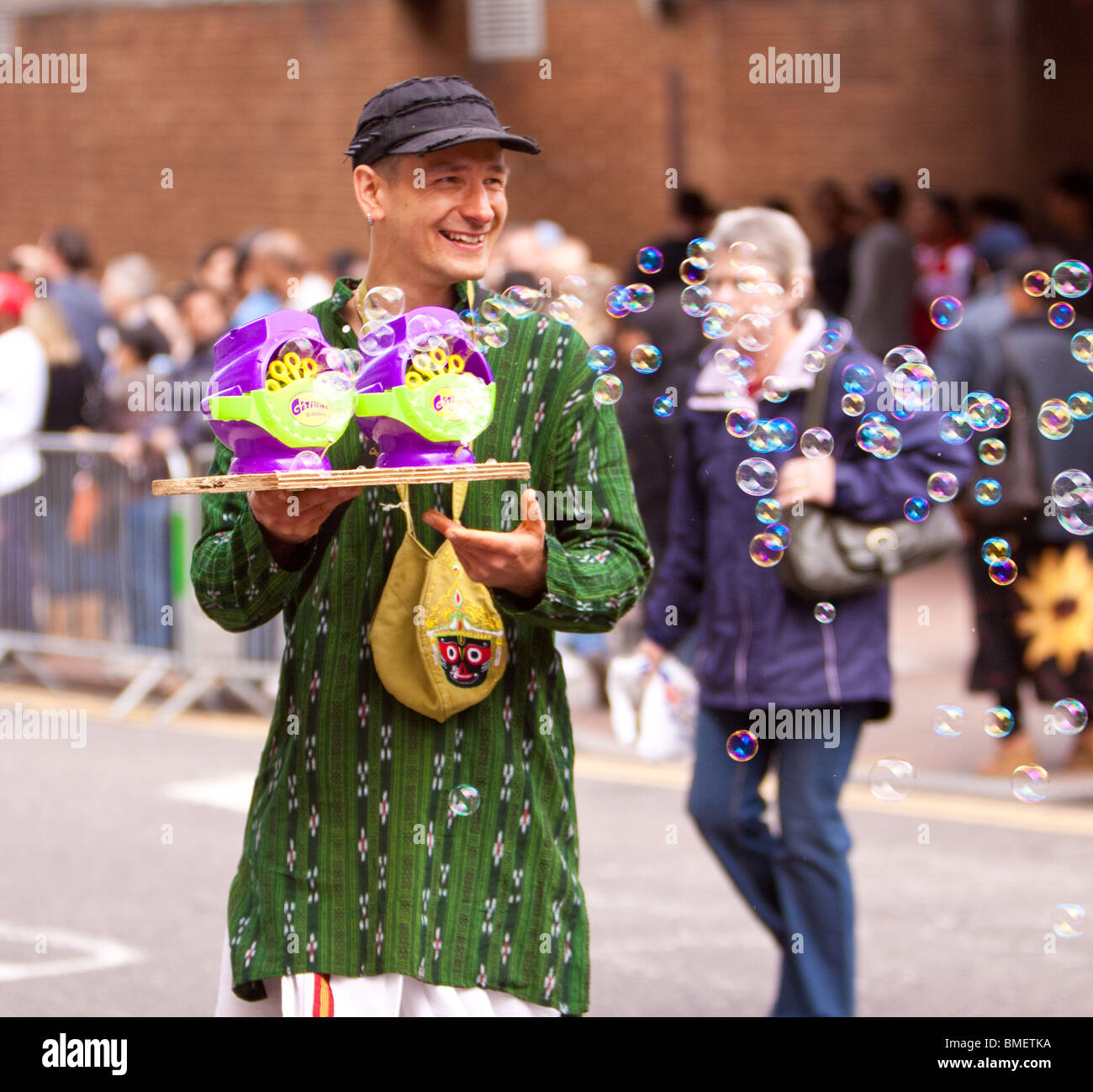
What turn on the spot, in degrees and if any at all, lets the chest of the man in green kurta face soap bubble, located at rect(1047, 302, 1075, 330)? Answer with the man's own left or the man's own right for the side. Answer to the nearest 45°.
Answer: approximately 135° to the man's own left

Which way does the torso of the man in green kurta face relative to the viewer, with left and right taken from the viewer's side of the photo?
facing the viewer

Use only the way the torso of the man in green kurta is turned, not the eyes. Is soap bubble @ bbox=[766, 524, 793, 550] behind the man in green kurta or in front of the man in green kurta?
behind

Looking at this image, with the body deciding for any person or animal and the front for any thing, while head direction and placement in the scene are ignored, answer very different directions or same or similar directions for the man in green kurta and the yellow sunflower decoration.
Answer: same or similar directions

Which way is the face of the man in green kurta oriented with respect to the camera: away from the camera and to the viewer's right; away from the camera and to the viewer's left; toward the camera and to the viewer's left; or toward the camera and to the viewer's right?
toward the camera and to the viewer's right

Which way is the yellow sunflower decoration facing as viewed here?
toward the camera
